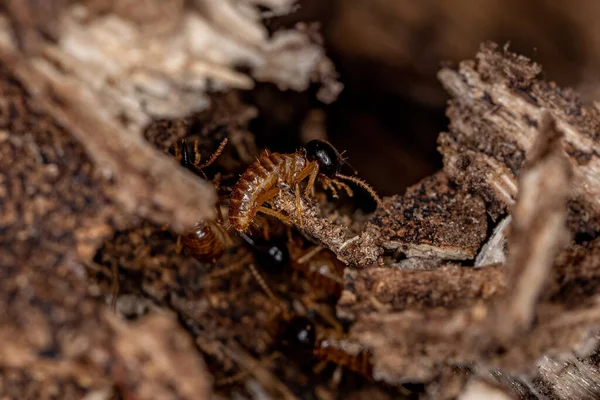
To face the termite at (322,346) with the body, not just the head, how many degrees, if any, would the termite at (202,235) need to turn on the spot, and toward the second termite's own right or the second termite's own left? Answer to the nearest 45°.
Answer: approximately 135° to the second termite's own right

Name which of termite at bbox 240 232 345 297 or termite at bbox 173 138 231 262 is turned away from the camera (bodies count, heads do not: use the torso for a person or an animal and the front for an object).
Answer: termite at bbox 173 138 231 262

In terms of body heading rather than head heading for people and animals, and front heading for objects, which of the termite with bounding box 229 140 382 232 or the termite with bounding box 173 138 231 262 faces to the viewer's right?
the termite with bounding box 229 140 382 232

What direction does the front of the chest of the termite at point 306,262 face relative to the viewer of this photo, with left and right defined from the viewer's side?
facing to the left of the viewer

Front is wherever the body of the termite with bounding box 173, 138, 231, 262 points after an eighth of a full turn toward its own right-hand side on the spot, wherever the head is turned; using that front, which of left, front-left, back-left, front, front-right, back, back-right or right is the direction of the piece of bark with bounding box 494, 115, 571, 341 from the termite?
right

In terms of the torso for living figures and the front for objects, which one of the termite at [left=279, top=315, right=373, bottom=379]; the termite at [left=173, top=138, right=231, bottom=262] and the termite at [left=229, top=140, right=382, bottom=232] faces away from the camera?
the termite at [left=173, top=138, right=231, bottom=262]

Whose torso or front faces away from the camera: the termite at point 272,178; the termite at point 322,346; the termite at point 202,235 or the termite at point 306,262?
the termite at point 202,235

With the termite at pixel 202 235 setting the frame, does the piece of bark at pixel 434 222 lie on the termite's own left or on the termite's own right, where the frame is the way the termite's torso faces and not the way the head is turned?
on the termite's own right

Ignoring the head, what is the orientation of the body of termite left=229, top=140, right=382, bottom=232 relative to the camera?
to the viewer's right

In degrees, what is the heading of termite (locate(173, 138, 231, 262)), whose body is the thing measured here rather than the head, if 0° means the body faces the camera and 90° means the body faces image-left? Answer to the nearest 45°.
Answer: approximately 180°

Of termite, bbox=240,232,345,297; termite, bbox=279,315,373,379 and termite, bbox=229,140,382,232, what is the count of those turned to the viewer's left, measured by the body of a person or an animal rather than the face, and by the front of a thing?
2

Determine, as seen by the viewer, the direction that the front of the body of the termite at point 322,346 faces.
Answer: to the viewer's left
